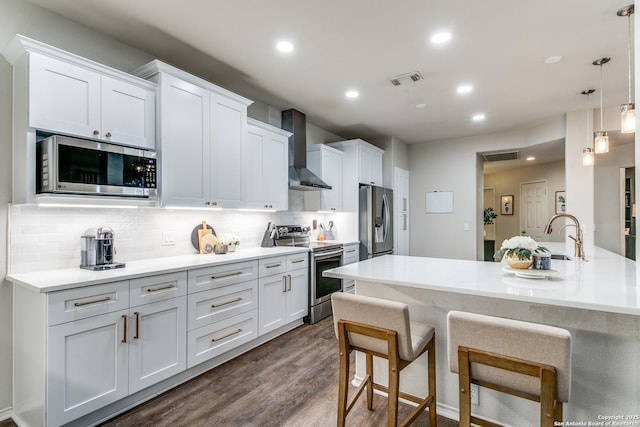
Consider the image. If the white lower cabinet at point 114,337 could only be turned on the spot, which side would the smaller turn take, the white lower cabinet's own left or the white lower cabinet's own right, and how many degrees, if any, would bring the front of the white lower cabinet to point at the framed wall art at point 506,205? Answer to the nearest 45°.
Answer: approximately 45° to the white lower cabinet's own left

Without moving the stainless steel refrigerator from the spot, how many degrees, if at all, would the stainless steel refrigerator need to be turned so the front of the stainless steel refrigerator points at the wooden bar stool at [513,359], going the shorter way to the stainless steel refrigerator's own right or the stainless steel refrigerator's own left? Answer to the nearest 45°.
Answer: approximately 45° to the stainless steel refrigerator's own right

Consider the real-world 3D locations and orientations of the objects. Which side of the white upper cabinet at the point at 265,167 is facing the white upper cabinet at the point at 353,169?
left

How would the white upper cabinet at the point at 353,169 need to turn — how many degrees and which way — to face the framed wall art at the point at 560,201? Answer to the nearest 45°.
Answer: approximately 90° to its left
